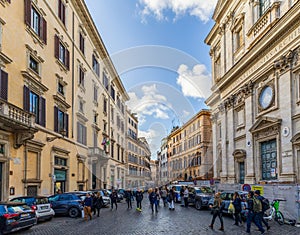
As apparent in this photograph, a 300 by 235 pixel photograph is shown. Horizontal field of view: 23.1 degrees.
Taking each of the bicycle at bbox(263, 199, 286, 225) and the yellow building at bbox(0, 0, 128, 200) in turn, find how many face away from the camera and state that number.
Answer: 0

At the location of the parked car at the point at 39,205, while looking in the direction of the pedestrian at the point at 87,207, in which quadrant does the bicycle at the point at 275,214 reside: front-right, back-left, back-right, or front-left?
front-right

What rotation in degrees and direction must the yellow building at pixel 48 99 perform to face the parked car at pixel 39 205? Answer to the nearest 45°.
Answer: approximately 45° to its right

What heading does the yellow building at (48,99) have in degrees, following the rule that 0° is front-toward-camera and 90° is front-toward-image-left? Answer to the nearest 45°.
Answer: approximately 315°

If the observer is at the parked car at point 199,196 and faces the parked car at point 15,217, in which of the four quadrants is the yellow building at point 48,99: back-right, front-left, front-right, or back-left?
front-right

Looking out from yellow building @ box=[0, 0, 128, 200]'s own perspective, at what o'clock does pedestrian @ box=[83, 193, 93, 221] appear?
The pedestrian is roughly at 1 o'clock from the yellow building.

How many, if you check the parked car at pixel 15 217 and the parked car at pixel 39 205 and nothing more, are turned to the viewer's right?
0

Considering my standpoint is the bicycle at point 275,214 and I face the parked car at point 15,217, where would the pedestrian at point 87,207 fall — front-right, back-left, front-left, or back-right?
front-right
